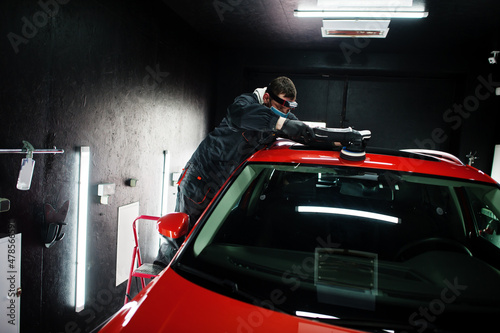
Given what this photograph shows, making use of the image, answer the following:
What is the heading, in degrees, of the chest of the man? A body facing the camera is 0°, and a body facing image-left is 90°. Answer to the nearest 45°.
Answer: approximately 270°

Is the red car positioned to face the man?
no

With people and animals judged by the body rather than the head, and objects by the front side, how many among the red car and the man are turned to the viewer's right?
1

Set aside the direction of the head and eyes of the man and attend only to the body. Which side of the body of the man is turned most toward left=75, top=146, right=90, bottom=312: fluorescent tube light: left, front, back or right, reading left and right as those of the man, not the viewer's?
back

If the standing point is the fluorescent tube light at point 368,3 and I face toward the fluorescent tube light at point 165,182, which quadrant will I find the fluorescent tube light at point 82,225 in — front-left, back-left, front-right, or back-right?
front-left

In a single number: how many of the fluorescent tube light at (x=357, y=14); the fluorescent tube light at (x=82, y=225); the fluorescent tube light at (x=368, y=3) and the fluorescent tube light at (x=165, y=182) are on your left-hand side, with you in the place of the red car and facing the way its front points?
0

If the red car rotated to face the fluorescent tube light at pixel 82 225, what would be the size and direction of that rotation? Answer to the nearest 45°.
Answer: approximately 90° to its right

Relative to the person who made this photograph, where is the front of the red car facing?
facing the viewer and to the left of the viewer

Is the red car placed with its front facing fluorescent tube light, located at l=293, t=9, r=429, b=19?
no

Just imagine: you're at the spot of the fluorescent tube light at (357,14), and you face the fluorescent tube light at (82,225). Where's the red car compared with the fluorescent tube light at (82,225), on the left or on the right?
left

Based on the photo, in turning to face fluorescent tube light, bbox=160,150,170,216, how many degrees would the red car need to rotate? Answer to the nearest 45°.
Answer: approximately 90° to its right

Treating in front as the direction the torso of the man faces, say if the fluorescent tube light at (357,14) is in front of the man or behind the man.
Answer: in front
